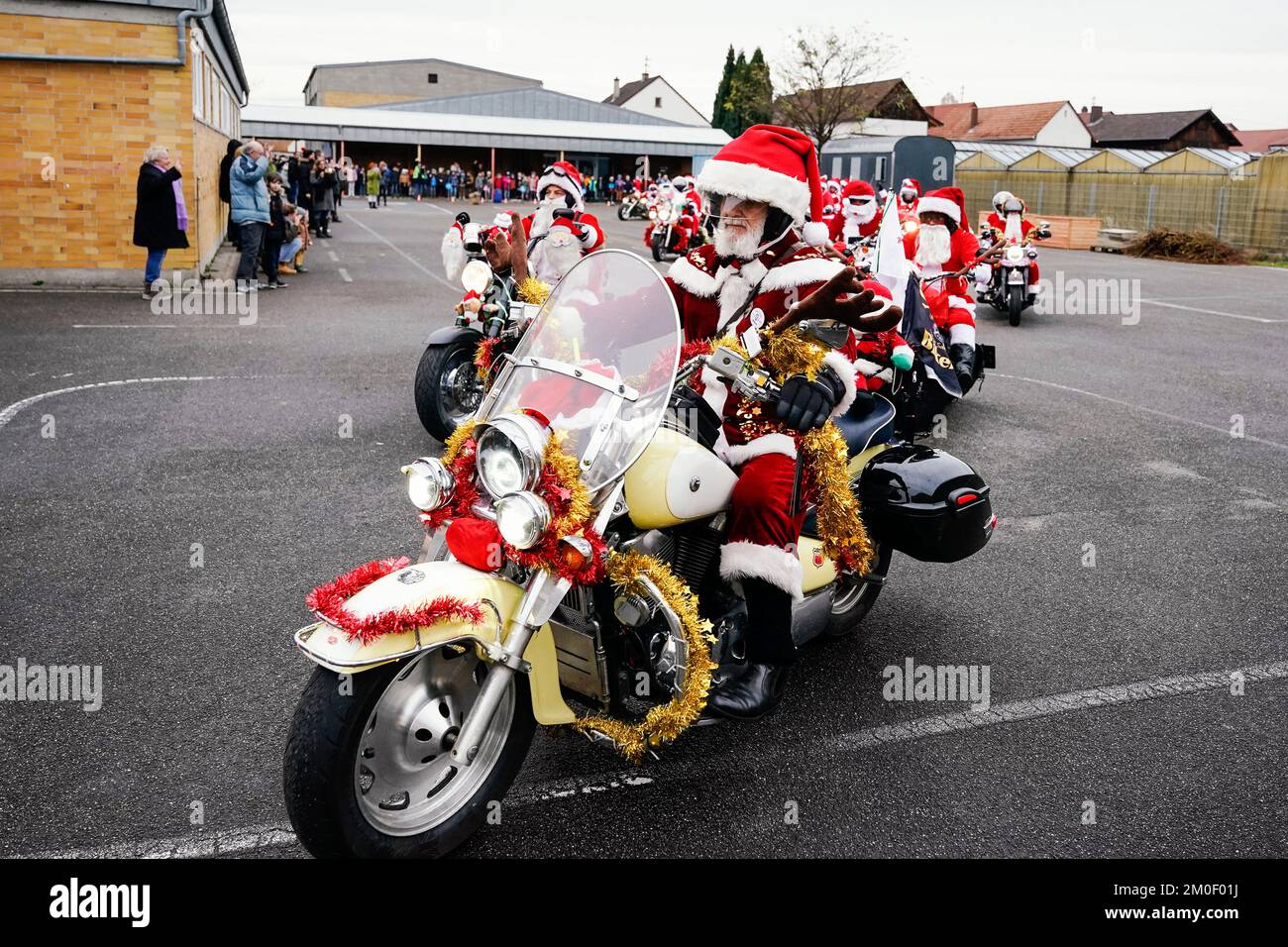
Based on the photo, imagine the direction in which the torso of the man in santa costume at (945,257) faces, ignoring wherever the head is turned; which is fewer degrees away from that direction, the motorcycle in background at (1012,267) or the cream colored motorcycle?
the cream colored motorcycle

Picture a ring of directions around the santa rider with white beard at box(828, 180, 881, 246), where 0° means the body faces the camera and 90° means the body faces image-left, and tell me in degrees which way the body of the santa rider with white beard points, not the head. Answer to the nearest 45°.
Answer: approximately 0°

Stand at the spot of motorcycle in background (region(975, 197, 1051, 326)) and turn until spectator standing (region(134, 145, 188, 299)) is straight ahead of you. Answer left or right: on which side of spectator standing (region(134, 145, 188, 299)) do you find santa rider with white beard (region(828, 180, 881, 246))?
right

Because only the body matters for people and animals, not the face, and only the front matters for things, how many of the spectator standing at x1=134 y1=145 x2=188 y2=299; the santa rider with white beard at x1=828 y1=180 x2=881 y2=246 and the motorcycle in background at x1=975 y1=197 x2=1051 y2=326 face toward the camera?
2

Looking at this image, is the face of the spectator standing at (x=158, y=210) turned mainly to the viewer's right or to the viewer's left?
to the viewer's right

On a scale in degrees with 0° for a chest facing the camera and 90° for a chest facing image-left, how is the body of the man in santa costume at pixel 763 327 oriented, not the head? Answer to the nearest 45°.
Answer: approximately 45°

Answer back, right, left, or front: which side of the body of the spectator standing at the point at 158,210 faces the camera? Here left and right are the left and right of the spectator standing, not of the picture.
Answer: right

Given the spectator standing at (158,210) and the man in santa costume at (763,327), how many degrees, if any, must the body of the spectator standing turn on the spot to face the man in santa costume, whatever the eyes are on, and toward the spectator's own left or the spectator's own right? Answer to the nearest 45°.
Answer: approximately 90° to the spectator's own right

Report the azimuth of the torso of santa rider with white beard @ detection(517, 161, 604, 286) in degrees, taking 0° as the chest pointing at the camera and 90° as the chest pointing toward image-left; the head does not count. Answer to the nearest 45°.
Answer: approximately 45°

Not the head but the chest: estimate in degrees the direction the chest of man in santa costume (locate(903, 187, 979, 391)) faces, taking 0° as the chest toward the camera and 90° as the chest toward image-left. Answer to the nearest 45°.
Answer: approximately 45°
